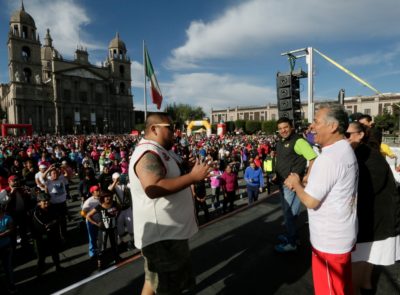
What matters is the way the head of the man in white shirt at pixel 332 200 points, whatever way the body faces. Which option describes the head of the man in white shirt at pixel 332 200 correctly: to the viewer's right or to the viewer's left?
to the viewer's left

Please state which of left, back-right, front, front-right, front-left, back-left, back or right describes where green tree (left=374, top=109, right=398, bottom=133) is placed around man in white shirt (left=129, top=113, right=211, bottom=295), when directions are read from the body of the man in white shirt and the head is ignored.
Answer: front-left

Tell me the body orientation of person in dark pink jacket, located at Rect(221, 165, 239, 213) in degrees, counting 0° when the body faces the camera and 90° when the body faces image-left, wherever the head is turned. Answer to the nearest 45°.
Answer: approximately 0°

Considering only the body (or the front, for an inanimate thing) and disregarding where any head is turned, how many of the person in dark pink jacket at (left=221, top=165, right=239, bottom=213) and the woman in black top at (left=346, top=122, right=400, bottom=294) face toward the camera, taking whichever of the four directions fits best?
1

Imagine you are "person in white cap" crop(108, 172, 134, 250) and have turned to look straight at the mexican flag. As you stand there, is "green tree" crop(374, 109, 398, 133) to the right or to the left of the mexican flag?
right

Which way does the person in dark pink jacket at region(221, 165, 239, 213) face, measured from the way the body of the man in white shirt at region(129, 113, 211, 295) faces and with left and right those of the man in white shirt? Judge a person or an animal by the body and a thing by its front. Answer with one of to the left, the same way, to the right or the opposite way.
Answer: to the right

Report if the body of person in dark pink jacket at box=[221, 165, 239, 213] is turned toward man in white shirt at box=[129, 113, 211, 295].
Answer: yes

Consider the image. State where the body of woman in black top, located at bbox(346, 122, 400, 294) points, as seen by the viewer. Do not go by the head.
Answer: to the viewer's left

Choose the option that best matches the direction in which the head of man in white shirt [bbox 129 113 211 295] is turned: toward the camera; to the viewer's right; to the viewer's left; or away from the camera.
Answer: to the viewer's right

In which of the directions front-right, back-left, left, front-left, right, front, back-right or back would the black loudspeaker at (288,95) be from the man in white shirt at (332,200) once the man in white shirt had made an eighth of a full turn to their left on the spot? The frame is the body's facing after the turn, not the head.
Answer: back-right

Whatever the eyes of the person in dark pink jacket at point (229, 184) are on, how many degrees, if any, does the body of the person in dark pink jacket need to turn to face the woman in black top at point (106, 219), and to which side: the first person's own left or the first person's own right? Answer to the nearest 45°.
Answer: approximately 45° to the first person's own right

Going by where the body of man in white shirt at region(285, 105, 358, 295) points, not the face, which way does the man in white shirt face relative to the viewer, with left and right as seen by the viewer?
facing to the left of the viewer

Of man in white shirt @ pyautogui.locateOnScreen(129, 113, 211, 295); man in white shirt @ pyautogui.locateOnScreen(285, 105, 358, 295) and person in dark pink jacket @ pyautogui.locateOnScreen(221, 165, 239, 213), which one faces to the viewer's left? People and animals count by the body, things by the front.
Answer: man in white shirt @ pyautogui.locateOnScreen(285, 105, 358, 295)

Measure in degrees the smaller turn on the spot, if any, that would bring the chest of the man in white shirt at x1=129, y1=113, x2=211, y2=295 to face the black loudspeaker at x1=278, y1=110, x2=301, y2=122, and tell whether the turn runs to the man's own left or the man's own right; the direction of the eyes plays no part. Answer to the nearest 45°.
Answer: approximately 45° to the man's own left
